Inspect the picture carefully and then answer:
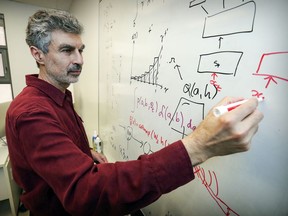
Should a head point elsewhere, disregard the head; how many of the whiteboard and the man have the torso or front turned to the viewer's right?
1

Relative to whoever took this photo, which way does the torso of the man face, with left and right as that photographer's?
facing to the right of the viewer

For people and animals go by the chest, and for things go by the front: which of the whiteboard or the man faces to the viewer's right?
the man

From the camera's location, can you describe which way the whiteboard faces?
facing the viewer and to the left of the viewer

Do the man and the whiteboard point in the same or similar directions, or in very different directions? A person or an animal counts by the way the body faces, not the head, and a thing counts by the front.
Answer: very different directions
